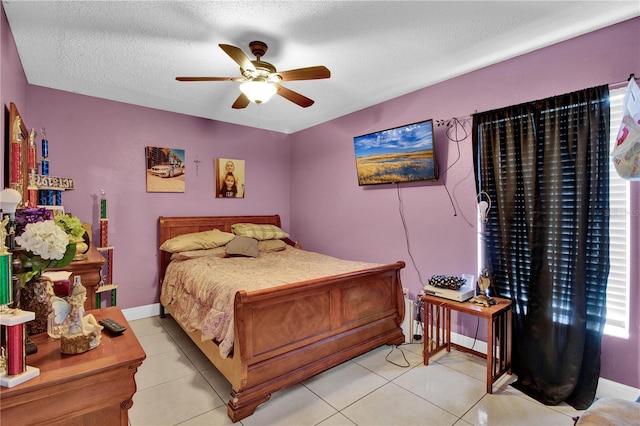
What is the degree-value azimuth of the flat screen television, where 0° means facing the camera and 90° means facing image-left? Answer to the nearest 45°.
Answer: approximately 45°

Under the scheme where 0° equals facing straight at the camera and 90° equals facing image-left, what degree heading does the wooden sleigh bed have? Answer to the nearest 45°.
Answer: approximately 315°

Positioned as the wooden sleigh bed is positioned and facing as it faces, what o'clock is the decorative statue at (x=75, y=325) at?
The decorative statue is roughly at 3 o'clock from the wooden sleigh bed.

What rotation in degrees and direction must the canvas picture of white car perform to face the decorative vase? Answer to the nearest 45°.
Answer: approximately 45° to its right

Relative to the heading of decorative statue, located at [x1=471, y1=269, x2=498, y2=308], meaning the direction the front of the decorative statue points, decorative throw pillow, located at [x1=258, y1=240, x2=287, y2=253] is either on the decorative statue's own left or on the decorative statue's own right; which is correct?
on the decorative statue's own right
